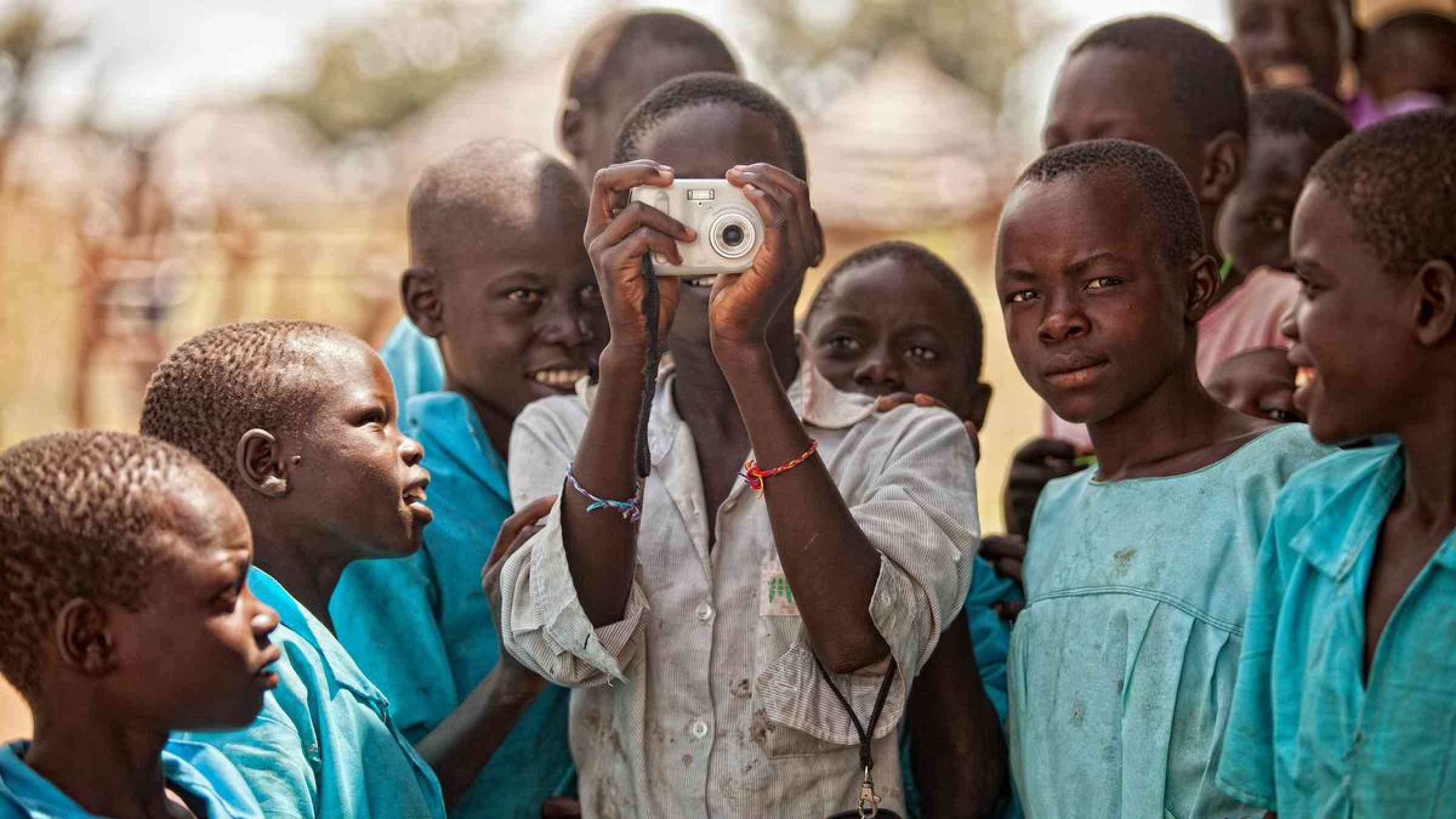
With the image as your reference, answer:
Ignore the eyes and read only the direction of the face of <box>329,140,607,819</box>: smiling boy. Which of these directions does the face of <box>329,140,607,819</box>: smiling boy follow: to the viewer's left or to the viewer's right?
to the viewer's right

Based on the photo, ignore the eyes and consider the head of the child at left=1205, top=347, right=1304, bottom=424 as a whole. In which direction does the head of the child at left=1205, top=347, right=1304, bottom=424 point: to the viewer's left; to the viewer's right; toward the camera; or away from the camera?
toward the camera

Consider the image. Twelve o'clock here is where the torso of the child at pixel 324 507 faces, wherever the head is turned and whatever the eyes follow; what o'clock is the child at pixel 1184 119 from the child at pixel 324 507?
the child at pixel 1184 119 is roughly at 11 o'clock from the child at pixel 324 507.

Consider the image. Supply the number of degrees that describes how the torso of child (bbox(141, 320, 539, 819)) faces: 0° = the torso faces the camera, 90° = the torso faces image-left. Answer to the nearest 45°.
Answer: approximately 270°

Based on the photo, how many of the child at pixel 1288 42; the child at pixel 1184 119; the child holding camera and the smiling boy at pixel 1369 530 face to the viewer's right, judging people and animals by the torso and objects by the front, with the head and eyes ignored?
0

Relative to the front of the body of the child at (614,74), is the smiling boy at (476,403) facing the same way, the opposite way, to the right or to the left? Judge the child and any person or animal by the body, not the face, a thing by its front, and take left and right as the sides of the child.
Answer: the same way

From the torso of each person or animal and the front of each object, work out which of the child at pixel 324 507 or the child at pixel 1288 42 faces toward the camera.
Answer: the child at pixel 1288 42

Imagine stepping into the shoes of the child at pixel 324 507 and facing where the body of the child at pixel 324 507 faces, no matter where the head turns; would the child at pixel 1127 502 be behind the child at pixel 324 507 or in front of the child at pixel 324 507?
in front

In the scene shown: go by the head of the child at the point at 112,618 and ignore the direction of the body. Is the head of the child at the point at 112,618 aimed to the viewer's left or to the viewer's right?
to the viewer's right

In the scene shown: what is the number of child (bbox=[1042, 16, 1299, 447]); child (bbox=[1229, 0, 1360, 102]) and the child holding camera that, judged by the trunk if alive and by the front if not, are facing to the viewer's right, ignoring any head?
0

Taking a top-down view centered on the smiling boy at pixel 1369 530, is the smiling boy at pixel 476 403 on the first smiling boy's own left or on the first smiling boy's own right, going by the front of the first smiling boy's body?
on the first smiling boy's own right

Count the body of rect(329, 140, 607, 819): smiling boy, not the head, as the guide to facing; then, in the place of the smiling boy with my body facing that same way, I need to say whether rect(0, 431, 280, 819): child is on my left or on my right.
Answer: on my right

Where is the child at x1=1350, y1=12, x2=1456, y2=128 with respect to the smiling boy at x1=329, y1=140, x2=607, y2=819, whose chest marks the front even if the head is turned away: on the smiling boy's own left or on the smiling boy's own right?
on the smiling boy's own left

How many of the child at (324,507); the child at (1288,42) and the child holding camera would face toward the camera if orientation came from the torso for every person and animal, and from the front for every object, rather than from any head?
2
